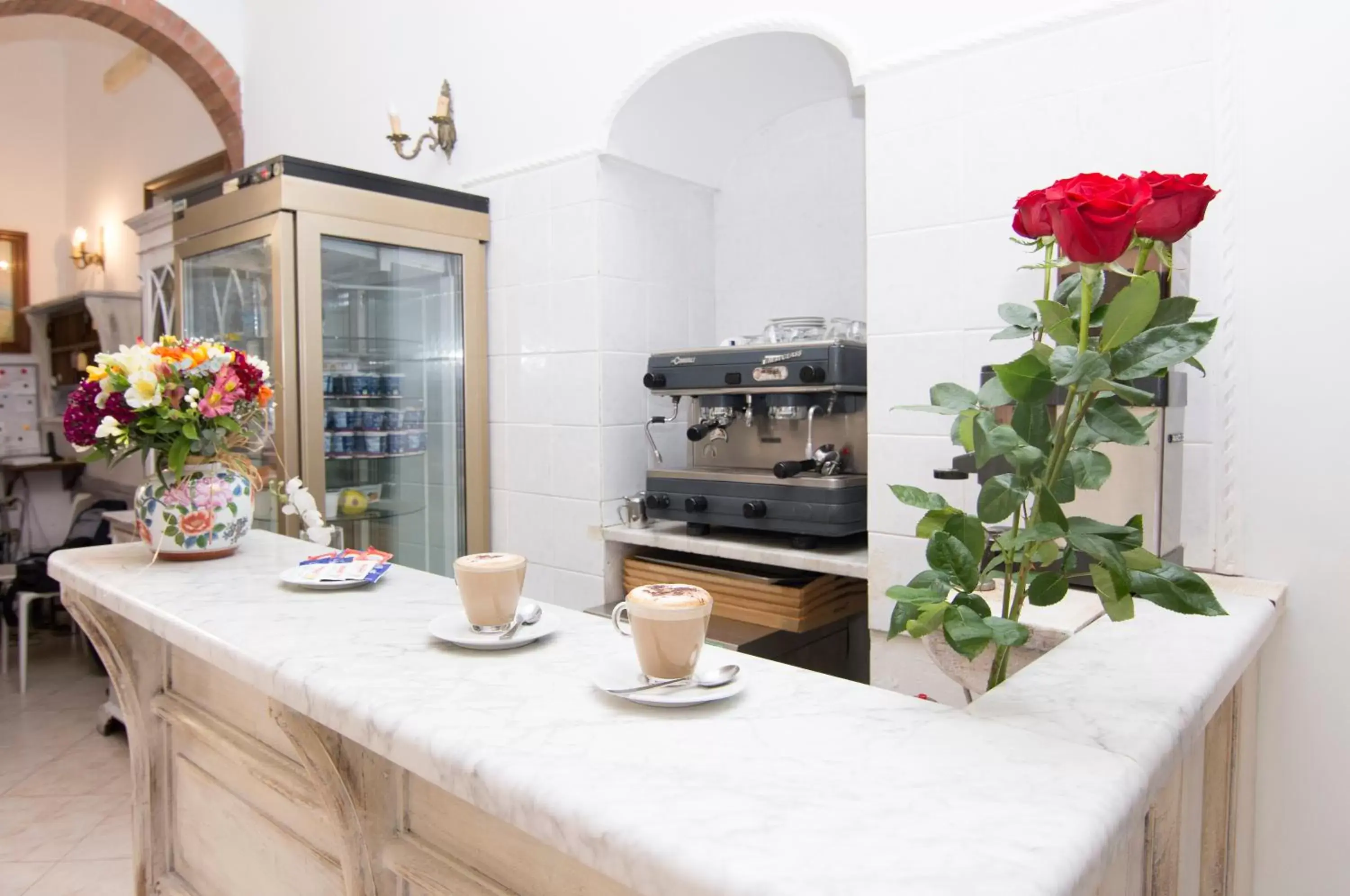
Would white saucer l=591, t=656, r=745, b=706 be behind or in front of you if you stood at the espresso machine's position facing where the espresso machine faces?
in front

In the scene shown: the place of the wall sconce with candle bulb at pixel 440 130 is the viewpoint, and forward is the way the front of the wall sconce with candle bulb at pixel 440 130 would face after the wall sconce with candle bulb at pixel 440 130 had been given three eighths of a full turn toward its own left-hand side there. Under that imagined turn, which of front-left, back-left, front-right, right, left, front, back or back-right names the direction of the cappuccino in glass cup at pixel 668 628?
right

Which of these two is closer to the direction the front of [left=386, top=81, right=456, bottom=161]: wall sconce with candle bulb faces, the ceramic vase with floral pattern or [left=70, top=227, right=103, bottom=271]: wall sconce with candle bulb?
the ceramic vase with floral pattern

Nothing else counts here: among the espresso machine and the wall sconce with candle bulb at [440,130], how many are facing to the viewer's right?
0

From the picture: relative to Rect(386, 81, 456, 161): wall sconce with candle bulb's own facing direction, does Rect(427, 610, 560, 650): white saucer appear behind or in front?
in front

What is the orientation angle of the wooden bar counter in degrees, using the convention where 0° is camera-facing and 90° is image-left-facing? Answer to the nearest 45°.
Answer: approximately 45°

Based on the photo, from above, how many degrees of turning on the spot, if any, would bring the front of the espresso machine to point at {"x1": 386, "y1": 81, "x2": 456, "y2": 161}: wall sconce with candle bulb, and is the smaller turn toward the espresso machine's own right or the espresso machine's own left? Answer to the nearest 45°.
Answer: approximately 90° to the espresso machine's own right

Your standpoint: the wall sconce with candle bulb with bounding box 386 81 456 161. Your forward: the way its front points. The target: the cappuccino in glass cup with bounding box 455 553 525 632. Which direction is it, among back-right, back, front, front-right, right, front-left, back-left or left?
front-left

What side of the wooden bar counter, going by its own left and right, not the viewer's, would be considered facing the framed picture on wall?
right

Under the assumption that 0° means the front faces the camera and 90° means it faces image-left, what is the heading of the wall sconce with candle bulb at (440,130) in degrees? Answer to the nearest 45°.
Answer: approximately 45°
